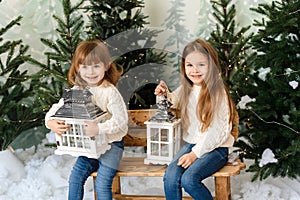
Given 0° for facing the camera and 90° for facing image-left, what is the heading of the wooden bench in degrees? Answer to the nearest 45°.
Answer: approximately 0°

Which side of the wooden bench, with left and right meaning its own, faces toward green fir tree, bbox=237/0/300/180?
left

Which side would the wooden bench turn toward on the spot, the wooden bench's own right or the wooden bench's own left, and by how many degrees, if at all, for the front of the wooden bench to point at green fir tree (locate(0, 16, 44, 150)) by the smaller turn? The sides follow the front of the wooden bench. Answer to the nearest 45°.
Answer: approximately 135° to the wooden bench's own right

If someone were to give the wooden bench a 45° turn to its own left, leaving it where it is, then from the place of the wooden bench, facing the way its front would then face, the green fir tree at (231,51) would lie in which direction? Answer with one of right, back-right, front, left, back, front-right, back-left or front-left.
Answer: left
